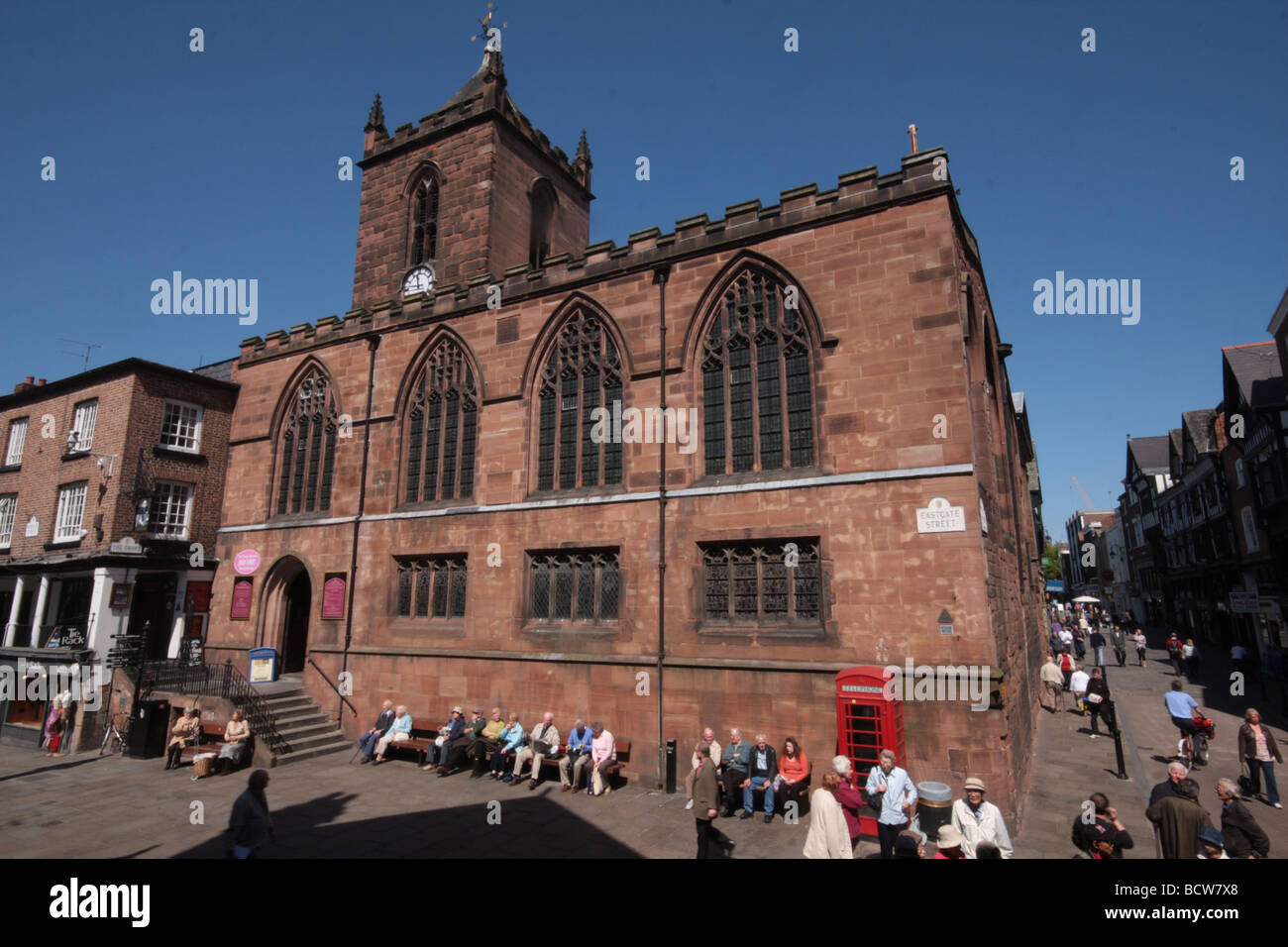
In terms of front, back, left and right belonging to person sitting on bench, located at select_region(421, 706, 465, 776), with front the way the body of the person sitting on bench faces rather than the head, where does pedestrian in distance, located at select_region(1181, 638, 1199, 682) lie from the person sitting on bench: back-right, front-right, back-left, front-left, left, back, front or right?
back-left

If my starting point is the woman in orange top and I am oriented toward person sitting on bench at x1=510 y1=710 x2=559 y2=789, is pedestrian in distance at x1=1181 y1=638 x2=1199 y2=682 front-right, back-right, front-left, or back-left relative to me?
back-right

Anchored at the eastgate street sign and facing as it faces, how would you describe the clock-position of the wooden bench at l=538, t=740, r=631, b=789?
The wooden bench is roughly at 3 o'clock from the eastgate street sign.

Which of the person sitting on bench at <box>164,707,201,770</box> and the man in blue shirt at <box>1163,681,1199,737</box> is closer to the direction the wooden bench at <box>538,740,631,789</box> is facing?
the person sitting on bench

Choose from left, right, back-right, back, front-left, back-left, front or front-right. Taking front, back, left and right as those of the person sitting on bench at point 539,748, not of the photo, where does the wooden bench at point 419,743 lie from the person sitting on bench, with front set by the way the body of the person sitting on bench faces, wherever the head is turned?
right

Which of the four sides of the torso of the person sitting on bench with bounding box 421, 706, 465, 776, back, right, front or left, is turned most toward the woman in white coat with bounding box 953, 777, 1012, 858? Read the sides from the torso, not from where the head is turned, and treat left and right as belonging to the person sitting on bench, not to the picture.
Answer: left

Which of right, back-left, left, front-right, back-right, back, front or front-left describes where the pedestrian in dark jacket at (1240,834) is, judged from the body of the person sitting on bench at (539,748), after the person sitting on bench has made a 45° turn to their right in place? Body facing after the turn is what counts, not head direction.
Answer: back-left
